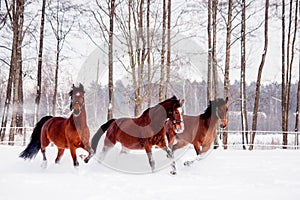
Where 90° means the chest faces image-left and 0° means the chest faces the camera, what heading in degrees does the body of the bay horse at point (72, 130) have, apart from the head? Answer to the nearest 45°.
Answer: approximately 315°

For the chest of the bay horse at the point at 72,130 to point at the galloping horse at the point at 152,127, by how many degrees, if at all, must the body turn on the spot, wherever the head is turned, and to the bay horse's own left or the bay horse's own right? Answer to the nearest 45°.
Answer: approximately 45° to the bay horse's own left

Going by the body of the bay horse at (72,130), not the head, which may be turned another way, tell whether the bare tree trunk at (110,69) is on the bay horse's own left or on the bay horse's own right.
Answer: on the bay horse's own left

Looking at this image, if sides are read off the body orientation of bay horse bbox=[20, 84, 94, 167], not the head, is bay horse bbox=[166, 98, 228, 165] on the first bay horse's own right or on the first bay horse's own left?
on the first bay horse's own left

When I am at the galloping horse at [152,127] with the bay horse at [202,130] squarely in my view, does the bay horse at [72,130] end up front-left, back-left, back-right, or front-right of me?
back-left

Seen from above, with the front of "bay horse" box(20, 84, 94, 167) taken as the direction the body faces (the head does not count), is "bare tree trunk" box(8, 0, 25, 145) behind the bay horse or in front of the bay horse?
behind

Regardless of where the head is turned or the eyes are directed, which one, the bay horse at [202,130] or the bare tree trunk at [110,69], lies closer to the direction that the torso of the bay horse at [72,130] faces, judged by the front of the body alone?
the bay horse

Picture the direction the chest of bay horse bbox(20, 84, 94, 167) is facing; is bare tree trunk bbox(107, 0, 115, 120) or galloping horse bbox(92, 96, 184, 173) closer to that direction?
the galloping horse
